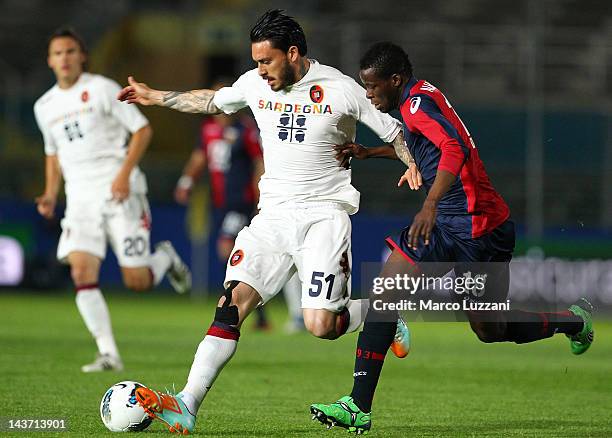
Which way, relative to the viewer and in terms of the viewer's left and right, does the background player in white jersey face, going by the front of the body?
facing the viewer and to the left of the viewer

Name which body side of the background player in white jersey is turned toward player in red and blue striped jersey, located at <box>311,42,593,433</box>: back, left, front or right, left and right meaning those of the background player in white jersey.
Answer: left

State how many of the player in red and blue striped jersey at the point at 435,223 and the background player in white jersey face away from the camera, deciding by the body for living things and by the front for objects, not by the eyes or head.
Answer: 0

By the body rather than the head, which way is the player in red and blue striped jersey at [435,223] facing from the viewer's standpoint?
to the viewer's left

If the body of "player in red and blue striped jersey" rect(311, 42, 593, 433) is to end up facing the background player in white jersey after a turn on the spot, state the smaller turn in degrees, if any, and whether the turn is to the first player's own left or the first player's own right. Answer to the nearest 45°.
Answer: approximately 45° to the first player's own right

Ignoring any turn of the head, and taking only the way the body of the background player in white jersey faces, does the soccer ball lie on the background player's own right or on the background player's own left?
on the background player's own left

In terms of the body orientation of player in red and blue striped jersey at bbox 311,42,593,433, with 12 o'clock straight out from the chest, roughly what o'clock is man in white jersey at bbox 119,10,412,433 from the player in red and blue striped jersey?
The man in white jersey is roughly at 12 o'clock from the player in red and blue striped jersey.
